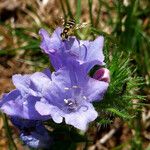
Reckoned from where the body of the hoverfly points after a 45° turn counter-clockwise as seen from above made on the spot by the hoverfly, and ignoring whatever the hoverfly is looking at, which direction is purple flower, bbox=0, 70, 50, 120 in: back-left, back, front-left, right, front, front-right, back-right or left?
front-right

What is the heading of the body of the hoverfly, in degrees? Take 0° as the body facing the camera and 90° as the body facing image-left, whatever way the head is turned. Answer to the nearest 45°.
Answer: approximately 45°
